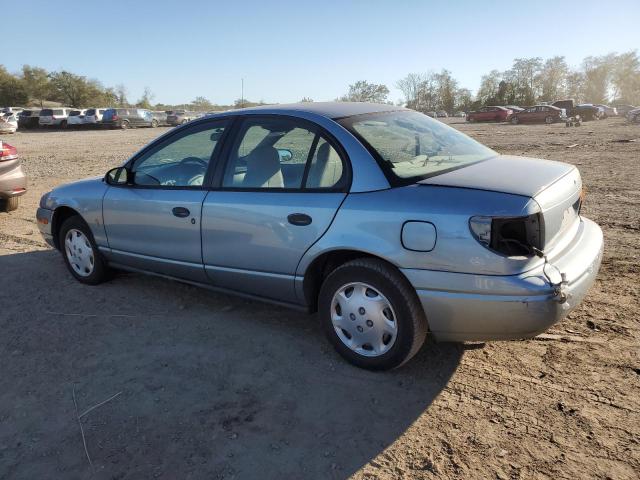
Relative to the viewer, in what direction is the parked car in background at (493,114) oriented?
to the viewer's left

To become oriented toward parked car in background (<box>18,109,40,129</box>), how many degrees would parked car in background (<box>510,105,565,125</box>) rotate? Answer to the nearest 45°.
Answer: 0° — it already faces it

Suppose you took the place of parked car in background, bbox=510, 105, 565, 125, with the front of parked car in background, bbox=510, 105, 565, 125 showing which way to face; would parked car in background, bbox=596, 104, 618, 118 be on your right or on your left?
on your right

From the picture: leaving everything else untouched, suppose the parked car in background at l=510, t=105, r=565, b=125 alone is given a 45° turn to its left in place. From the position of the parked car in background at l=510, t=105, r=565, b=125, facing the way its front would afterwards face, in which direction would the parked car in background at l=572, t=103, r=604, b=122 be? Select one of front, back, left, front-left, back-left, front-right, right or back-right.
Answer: back

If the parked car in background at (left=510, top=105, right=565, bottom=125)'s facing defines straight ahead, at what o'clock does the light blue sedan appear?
The light blue sedan is roughly at 9 o'clock from the parked car in background.

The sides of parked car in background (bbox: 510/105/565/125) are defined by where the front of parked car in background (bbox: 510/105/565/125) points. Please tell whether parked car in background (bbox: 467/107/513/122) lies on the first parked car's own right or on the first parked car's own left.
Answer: on the first parked car's own right

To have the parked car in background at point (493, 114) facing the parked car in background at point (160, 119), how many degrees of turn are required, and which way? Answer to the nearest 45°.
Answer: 0° — it already faces it

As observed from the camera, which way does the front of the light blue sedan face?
facing away from the viewer and to the left of the viewer

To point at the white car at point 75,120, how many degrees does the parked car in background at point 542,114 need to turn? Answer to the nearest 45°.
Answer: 0° — it already faces it

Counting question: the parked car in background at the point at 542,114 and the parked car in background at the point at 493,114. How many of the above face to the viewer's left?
2

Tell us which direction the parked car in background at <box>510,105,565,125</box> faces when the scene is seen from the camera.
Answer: facing to the left of the viewer

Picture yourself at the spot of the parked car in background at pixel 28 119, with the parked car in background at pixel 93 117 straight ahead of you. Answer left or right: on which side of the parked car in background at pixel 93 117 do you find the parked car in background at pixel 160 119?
left

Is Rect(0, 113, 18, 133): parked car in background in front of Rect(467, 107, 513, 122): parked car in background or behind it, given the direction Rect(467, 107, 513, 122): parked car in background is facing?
in front
